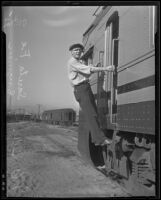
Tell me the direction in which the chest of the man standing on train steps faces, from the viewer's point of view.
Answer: to the viewer's right
